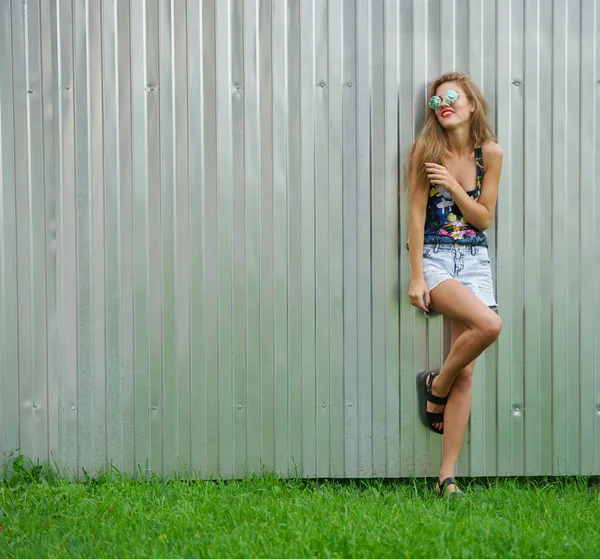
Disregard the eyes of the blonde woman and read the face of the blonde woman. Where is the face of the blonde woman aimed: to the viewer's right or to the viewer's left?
to the viewer's left

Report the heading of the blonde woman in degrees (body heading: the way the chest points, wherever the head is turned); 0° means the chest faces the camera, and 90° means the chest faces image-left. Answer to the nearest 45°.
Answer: approximately 0°
